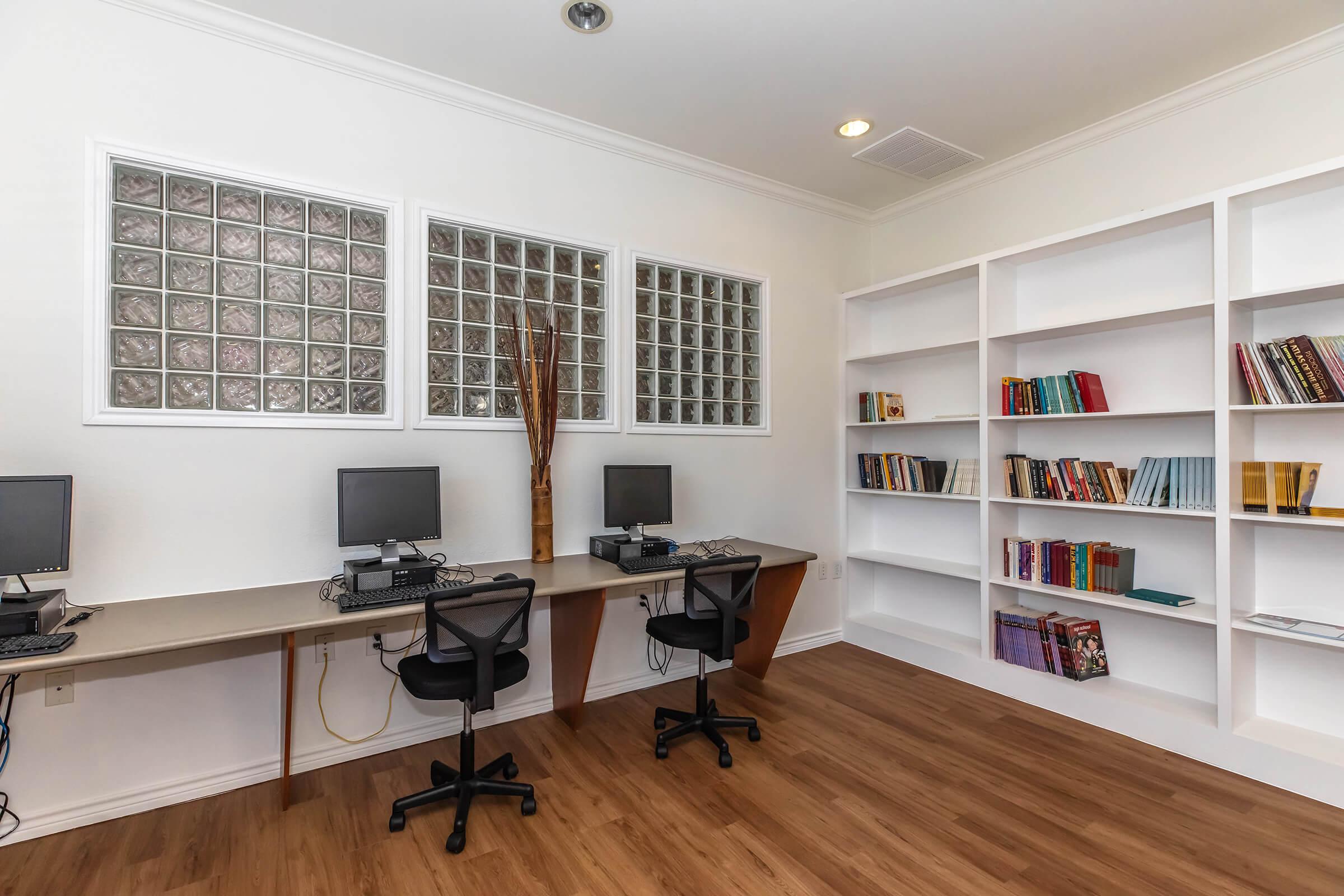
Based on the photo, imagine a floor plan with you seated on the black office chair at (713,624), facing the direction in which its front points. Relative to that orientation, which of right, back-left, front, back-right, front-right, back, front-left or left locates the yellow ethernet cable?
front-left

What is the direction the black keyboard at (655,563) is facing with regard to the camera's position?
facing the viewer and to the right of the viewer

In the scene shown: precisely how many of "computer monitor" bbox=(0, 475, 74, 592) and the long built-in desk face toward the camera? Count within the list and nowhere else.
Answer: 2

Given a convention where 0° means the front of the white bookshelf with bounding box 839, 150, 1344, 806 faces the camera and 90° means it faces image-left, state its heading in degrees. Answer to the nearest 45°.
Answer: approximately 45°

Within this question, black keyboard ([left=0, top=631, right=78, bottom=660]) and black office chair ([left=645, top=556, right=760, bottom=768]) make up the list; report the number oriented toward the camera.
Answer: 1
